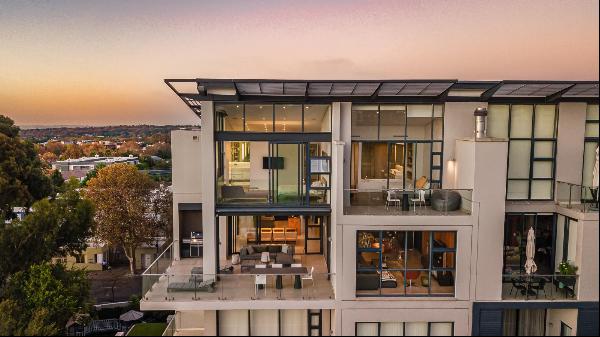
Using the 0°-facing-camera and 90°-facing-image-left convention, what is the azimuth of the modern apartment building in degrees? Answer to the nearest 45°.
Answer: approximately 0°

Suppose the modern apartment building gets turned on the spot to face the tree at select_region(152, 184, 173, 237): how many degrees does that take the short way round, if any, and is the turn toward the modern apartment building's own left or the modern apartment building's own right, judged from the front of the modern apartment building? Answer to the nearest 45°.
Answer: approximately 135° to the modern apartment building's own right

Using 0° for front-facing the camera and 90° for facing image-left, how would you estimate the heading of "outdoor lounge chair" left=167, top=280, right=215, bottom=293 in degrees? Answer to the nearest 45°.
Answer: approximately 90°

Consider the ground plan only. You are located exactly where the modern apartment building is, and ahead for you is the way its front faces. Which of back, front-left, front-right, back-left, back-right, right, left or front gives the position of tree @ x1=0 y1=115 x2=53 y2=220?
right

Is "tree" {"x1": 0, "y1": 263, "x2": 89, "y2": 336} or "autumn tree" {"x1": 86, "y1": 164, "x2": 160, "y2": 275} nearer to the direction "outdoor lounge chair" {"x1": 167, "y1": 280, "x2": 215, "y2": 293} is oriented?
the tree

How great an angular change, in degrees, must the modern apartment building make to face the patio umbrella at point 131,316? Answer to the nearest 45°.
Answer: approximately 90° to its right

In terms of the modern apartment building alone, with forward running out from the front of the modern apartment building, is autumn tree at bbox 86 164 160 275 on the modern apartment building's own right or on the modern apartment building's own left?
on the modern apartment building's own right
